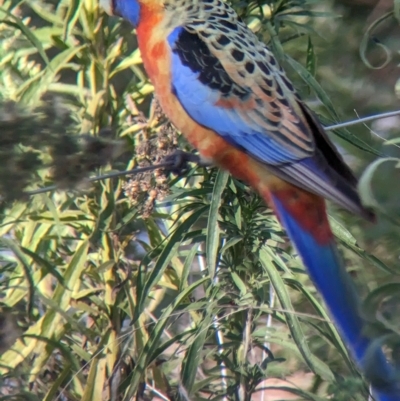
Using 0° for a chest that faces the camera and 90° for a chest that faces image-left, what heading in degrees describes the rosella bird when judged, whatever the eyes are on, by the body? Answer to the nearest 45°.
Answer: approximately 90°
